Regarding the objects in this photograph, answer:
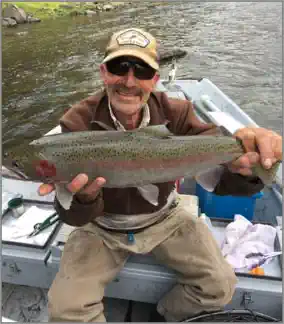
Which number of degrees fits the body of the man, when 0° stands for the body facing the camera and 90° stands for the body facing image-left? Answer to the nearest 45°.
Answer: approximately 0°

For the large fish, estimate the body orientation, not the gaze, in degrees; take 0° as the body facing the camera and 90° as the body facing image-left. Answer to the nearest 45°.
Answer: approximately 90°

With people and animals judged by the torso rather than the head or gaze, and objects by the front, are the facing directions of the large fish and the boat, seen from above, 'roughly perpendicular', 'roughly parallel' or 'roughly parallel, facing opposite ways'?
roughly perpendicular

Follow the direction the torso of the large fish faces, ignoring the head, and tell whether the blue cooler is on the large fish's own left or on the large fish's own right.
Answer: on the large fish's own right

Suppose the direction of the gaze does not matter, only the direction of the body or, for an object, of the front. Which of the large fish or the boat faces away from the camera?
the boat
